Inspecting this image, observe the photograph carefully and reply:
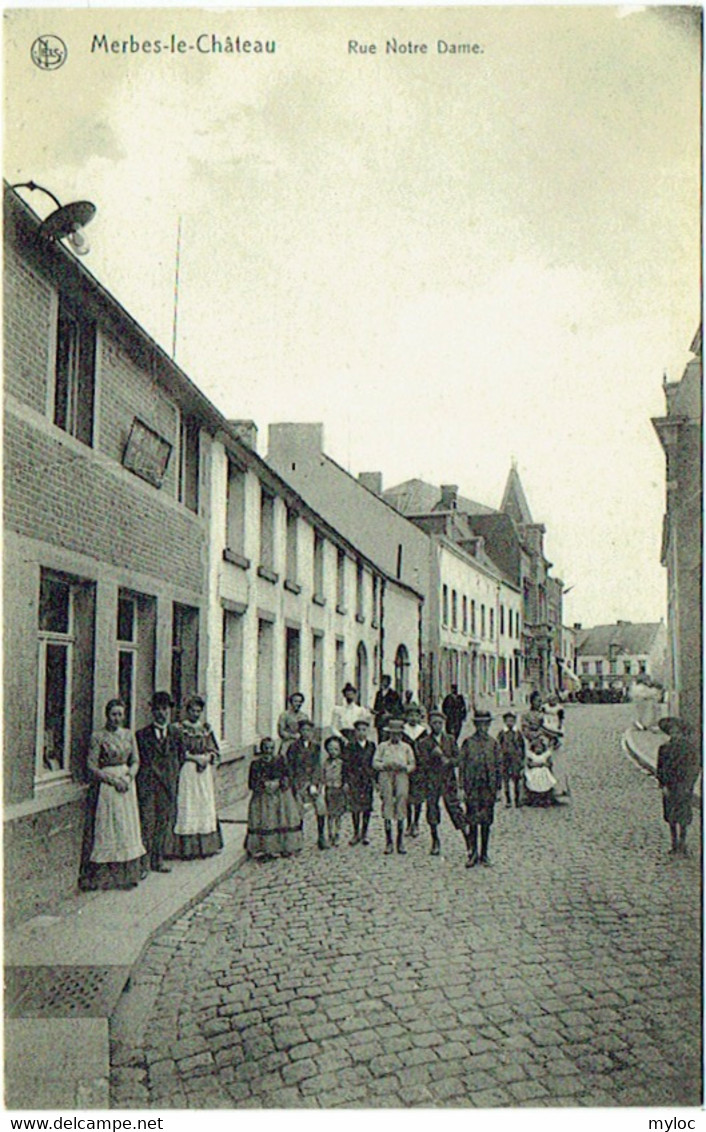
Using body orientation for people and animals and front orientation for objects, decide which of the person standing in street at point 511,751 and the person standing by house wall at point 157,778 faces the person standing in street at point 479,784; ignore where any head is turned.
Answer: the person standing in street at point 511,751

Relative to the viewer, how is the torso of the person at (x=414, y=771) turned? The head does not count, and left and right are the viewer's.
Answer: facing the viewer

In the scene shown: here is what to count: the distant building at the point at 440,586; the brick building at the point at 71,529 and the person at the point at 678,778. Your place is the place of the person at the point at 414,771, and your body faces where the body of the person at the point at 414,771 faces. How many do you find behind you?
1

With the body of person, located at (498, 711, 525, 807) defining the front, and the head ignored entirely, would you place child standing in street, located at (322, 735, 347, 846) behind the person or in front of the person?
in front

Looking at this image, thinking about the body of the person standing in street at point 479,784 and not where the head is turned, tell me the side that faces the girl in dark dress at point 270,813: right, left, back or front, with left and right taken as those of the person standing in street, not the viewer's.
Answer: right

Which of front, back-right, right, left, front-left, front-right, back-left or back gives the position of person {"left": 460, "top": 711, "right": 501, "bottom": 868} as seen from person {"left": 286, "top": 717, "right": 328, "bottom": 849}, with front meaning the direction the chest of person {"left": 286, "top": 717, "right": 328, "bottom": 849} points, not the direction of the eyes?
front-left

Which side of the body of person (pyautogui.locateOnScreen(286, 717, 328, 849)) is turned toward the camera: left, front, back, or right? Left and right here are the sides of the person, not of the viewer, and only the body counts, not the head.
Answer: front

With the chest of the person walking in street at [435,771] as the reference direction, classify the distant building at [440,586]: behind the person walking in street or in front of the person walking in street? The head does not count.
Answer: behind
